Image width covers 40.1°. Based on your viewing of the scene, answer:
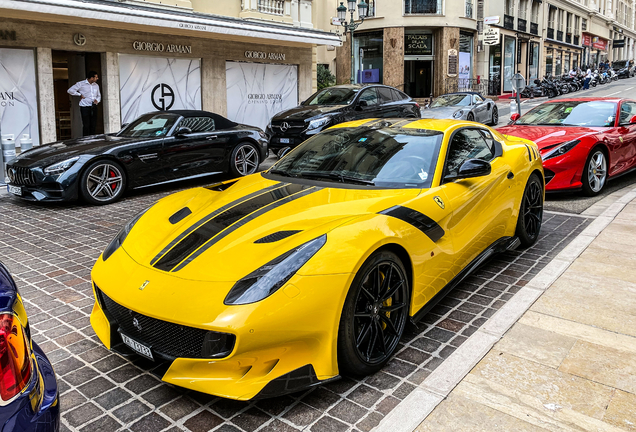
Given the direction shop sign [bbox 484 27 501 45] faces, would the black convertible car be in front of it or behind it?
in front

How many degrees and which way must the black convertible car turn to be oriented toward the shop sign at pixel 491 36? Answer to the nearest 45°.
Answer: approximately 180°

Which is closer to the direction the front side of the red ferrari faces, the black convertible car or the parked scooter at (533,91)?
the black convertible car

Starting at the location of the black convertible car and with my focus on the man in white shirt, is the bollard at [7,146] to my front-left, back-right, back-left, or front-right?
front-left

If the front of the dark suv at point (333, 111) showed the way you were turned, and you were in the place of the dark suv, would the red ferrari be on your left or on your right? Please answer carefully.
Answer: on your left

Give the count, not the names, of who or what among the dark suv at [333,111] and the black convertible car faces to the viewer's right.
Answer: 0

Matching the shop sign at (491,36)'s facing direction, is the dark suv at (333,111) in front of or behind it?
in front

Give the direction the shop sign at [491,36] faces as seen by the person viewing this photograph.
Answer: facing the viewer

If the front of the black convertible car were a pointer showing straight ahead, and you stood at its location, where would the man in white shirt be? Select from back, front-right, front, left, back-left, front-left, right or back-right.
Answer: back-right

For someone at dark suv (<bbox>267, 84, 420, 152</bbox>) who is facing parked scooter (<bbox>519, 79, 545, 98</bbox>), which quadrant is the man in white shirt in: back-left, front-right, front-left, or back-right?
back-left

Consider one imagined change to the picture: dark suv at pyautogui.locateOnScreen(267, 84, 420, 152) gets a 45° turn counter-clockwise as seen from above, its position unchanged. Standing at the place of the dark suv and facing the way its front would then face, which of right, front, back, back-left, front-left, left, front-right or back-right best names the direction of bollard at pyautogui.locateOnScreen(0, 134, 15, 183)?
front-right

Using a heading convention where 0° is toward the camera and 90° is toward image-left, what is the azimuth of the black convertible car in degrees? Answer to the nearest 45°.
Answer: approximately 45°

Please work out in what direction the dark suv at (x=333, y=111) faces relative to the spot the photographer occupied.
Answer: facing the viewer and to the left of the viewer

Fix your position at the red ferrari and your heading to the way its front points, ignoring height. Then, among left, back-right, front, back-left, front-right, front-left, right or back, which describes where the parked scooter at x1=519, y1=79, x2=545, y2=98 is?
back-right

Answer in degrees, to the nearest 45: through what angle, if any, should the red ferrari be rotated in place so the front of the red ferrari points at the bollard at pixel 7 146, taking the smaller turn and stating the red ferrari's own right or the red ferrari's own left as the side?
approximately 45° to the red ferrari's own right
